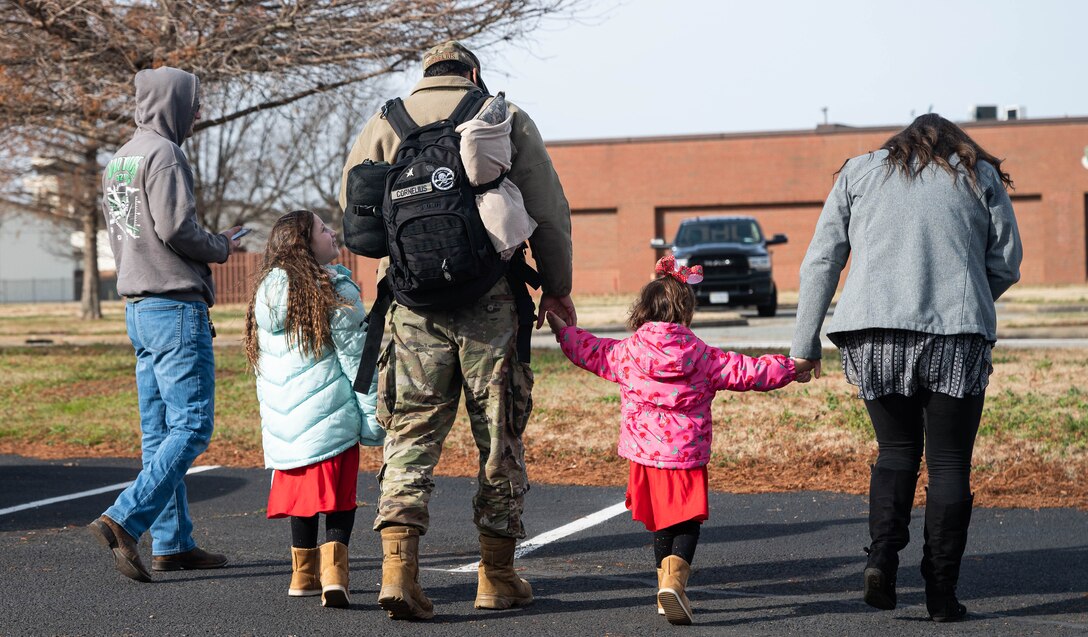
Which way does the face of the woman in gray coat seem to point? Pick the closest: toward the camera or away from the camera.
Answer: away from the camera

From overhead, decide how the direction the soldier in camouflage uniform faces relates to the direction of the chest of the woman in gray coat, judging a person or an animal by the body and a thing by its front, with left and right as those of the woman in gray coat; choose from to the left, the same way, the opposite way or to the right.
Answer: the same way

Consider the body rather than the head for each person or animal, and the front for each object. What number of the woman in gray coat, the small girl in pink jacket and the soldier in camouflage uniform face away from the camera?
3

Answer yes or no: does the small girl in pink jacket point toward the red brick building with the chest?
yes

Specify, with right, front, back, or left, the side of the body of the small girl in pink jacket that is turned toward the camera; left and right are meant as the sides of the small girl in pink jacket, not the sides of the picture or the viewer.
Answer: back

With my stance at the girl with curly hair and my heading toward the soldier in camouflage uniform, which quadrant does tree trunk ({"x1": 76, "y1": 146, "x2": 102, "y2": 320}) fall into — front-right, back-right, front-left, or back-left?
back-left

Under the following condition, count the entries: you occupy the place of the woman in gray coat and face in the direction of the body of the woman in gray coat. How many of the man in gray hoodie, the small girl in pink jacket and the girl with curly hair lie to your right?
0

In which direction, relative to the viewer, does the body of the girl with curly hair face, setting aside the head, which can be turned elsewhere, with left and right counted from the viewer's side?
facing away from the viewer and to the right of the viewer

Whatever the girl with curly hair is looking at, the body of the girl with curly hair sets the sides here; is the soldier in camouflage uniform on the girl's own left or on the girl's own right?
on the girl's own right

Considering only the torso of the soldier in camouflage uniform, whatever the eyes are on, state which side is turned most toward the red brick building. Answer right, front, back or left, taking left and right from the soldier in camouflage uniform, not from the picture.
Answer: front

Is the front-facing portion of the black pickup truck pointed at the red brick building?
no

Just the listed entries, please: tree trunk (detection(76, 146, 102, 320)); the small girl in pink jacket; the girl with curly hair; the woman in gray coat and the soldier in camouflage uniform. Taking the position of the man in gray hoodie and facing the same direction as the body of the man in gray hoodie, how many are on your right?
4

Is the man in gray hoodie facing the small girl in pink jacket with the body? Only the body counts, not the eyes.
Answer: no

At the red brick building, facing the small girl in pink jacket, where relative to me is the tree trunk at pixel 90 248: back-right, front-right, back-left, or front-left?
front-right

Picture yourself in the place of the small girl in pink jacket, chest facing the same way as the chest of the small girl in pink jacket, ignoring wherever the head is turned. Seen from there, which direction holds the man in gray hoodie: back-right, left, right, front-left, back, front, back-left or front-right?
left

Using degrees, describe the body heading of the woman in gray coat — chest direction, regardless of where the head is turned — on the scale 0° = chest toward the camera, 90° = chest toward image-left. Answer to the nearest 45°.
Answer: approximately 180°

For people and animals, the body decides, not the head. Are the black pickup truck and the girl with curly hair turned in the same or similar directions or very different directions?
very different directions

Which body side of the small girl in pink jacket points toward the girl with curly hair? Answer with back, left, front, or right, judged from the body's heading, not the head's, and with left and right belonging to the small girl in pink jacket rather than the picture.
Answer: left

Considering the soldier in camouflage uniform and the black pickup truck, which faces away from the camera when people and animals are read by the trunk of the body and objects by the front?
the soldier in camouflage uniform

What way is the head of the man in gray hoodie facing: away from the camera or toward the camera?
away from the camera

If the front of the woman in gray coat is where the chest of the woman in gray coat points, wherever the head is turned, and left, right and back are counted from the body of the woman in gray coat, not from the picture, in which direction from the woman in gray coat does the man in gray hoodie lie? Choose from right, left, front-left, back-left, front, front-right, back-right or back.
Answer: left

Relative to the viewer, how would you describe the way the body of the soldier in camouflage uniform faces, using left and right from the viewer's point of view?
facing away from the viewer

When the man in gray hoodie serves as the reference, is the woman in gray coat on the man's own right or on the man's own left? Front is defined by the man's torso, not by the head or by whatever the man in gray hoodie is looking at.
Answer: on the man's own right

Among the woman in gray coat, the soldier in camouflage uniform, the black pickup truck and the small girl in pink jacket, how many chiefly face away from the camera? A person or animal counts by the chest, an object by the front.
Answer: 3
